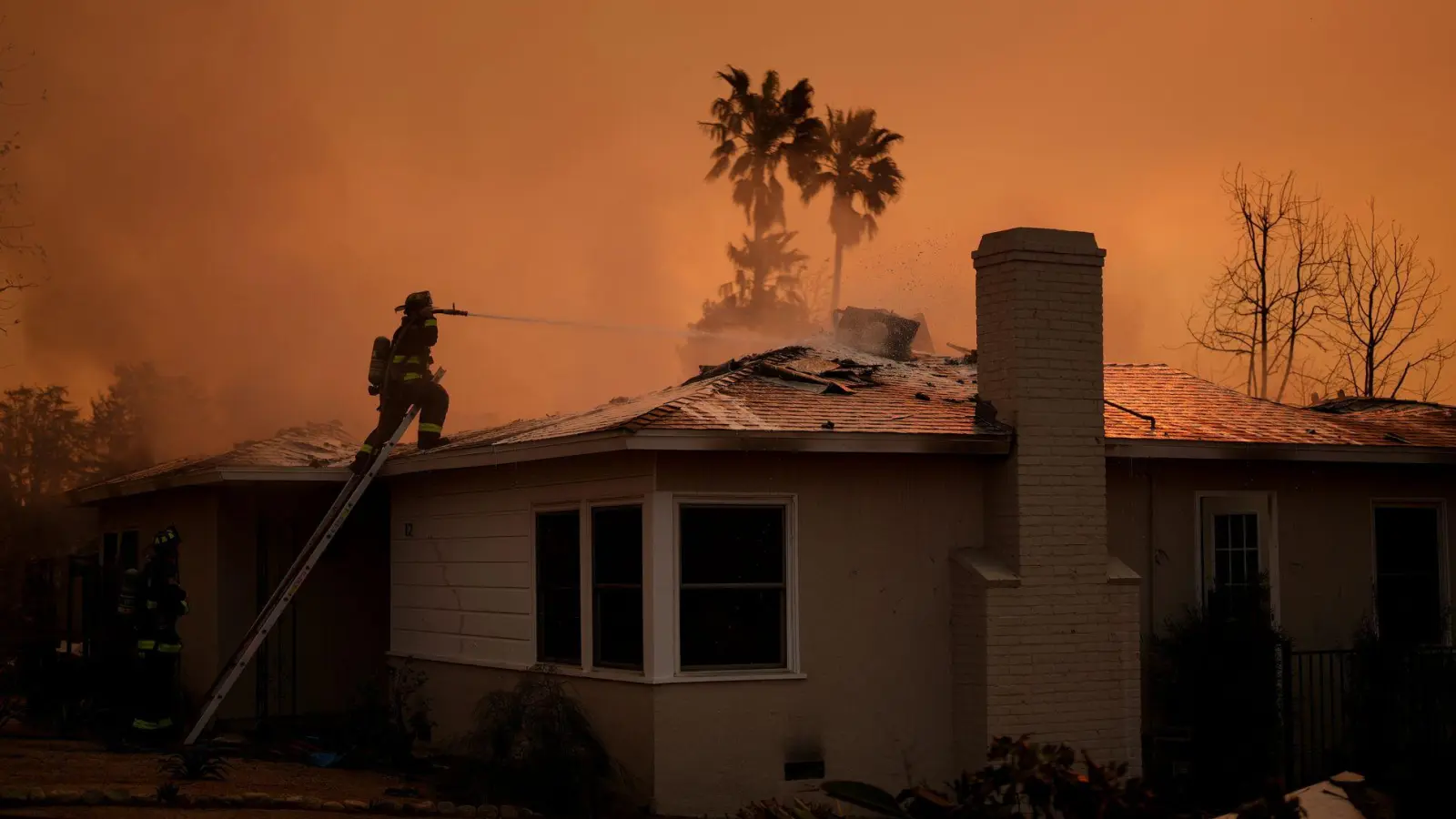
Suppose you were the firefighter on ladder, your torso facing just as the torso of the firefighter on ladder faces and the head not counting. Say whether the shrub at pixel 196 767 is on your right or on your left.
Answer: on your right

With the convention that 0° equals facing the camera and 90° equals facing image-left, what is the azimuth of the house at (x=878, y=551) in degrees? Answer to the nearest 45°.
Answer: approximately 45°

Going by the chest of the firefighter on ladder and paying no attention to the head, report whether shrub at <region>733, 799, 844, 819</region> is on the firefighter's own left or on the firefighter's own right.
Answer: on the firefighter's own right

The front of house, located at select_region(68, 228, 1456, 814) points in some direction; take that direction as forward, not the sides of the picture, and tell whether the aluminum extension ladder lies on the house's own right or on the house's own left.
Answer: on the house's own right

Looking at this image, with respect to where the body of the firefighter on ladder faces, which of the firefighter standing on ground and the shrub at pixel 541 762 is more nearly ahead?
the shrub

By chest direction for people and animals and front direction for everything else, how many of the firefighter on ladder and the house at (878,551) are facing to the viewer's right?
1

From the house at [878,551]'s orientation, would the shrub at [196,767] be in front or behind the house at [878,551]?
in front

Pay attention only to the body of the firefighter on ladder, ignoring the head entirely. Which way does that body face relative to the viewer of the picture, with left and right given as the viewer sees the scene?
facing to the right of the viewer

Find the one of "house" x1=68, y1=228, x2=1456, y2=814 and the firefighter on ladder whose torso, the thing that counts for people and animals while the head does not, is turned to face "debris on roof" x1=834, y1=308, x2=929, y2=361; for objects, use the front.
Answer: the firefighter on ladder

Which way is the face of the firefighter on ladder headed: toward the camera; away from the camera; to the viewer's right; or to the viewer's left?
to the viewer's right

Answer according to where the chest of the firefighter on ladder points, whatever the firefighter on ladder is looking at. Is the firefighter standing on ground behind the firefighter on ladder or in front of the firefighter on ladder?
behind
